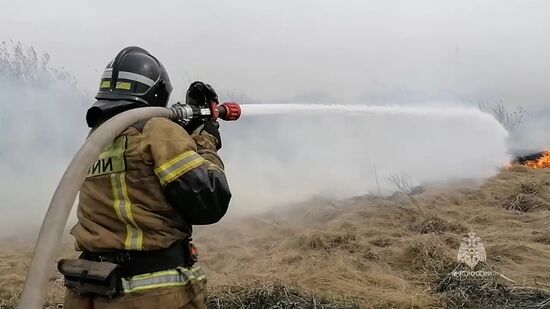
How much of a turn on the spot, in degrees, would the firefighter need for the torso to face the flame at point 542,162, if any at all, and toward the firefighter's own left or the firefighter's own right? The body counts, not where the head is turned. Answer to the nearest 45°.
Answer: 0° — they already face it

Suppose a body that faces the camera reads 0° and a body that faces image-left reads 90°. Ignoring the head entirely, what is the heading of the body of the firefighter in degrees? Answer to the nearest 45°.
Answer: approximately 225°

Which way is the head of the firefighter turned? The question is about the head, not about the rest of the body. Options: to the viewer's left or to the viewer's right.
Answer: to the viewer's right
